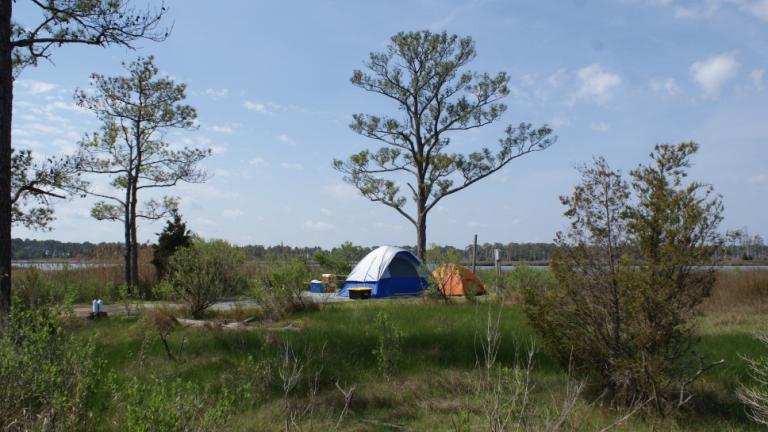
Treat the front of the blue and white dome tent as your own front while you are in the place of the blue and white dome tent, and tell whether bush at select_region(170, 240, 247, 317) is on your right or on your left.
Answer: on your right

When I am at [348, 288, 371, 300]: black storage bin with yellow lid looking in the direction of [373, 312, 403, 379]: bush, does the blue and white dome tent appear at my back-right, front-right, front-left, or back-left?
back-left

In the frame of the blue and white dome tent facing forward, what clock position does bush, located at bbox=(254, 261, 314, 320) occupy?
The bush is roughly at 2 o'clock from the blue and white dome tent.

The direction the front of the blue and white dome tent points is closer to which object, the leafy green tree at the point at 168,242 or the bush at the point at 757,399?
the bush

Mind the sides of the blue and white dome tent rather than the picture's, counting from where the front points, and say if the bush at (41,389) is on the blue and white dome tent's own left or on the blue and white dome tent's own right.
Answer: on the blue and white dome tent's own right

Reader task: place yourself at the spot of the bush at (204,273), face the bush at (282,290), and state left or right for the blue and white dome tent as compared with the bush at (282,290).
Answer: left

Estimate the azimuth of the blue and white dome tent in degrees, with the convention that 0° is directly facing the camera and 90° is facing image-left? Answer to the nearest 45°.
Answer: approximately 315°

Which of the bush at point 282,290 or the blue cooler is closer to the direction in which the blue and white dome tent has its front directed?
the bush

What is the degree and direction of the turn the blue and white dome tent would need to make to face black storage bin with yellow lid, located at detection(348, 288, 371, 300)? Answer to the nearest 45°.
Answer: approximately 90° to its right

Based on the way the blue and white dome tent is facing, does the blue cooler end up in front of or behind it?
behind
